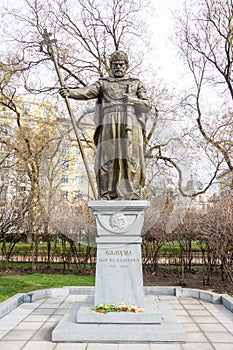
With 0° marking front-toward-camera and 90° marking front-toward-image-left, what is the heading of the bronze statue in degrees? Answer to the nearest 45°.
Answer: approximately 0°
